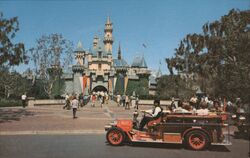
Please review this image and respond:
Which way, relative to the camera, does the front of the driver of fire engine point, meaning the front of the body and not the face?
to the viewer's left
